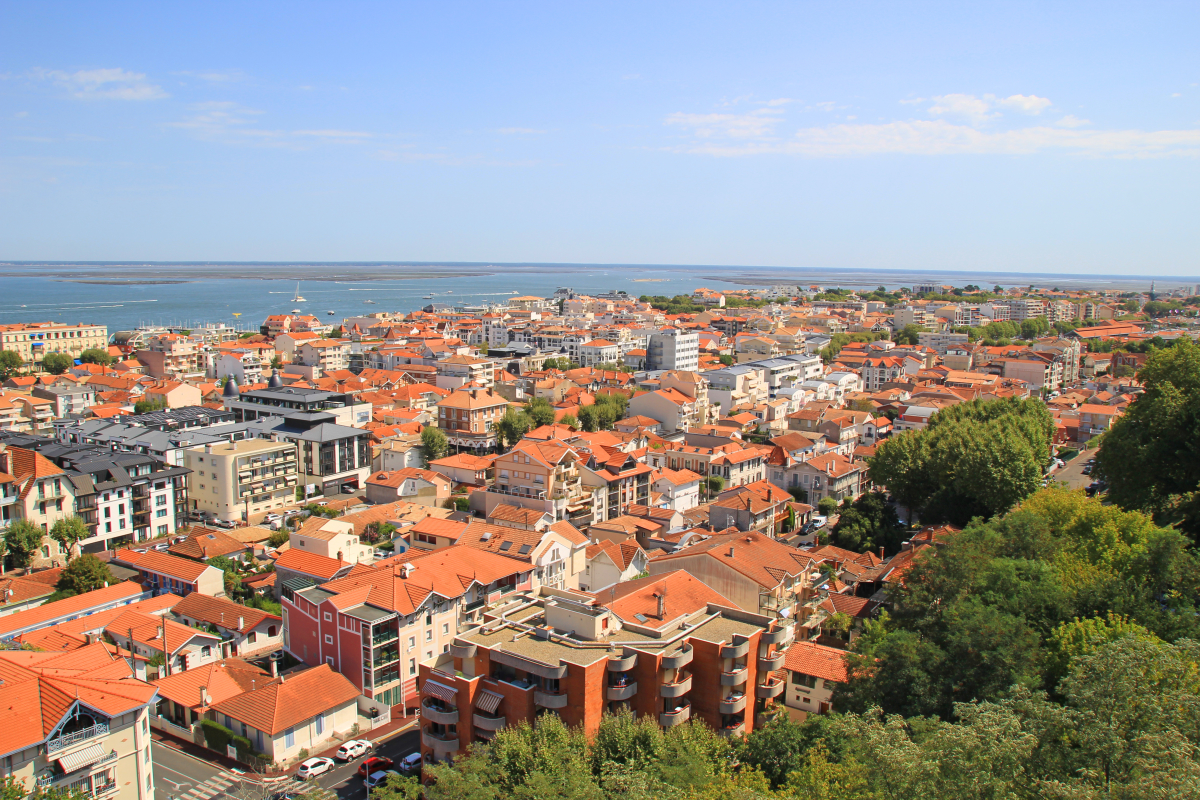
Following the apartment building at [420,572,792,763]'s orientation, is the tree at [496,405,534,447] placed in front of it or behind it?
behind

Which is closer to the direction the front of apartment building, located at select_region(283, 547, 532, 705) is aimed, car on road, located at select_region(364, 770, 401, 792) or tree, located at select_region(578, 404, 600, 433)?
the car on road

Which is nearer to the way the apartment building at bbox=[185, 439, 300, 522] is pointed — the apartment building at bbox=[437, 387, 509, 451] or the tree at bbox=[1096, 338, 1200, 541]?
the tree

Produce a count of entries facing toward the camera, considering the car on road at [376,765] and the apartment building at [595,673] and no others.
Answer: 1

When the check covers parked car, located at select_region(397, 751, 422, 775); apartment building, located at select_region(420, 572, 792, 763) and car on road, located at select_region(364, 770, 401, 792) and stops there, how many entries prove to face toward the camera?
1

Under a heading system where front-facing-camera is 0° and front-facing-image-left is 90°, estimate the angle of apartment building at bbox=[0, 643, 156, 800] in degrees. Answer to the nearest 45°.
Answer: approximately 315°

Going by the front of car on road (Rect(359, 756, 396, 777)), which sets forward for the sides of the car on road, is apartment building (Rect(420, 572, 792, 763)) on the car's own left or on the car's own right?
on the car's own right

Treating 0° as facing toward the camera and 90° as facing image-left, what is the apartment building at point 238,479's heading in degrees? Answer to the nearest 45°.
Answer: approximately 315°
